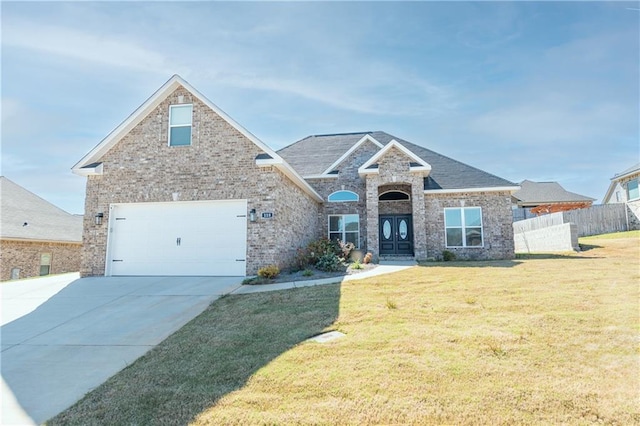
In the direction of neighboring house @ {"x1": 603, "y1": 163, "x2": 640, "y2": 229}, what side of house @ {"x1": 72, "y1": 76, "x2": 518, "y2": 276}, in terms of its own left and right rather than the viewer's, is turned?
left

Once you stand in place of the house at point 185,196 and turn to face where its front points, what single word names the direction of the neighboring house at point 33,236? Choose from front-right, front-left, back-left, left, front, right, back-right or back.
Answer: back-right

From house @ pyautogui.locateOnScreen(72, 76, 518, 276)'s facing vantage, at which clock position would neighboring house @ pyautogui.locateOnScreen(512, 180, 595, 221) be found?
The neighboring house is roughly at 8 o'clock from the house.

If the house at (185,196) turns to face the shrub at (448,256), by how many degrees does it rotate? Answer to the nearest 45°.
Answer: approximately 90° to its left

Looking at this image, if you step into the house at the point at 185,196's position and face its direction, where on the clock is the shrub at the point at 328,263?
The shrub is roughly at 9 o'clock from the house.

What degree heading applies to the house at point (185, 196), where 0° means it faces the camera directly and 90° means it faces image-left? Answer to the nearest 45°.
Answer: approximately 0°
